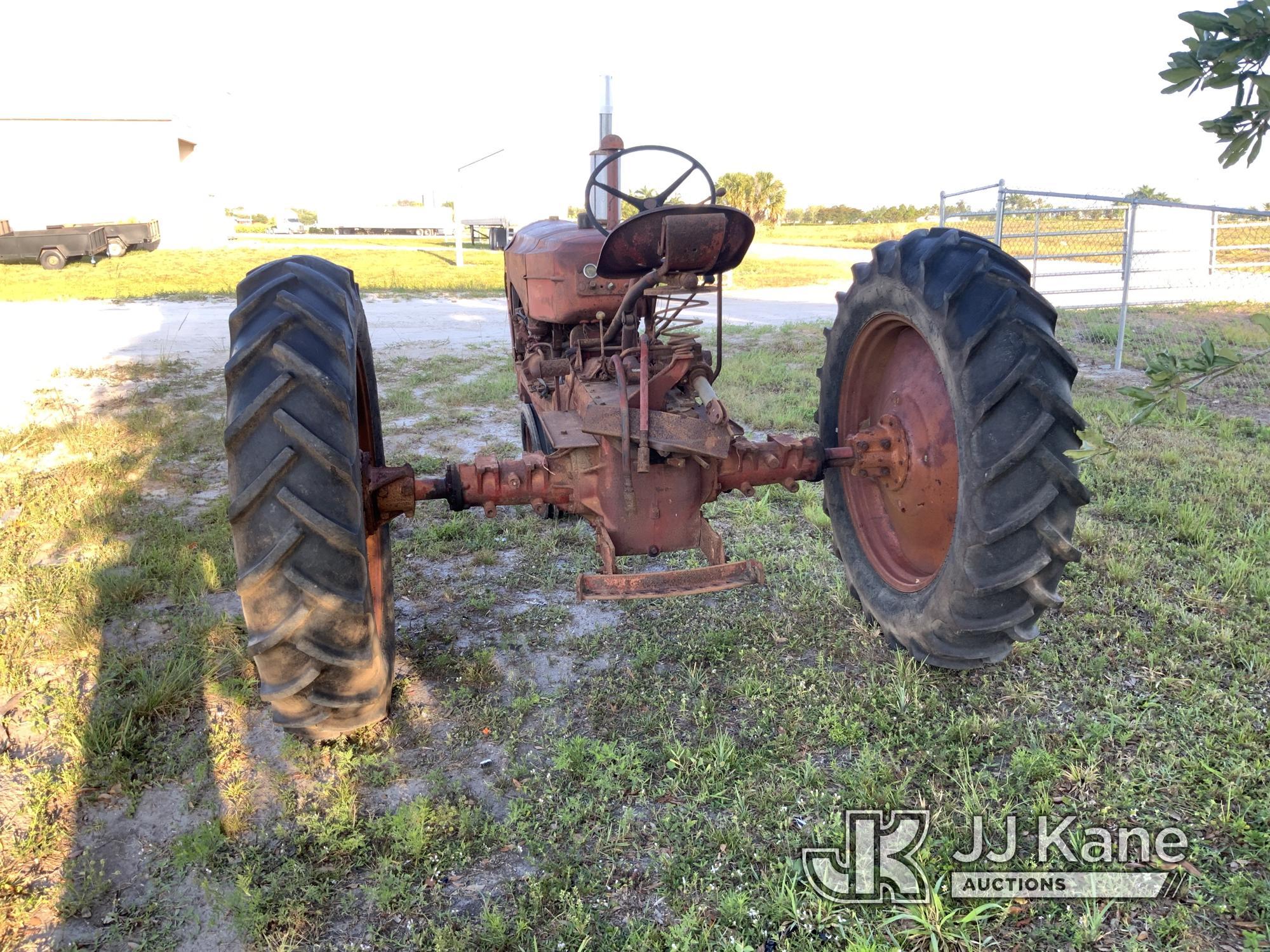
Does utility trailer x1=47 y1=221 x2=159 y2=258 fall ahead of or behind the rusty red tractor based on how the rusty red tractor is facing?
ahead

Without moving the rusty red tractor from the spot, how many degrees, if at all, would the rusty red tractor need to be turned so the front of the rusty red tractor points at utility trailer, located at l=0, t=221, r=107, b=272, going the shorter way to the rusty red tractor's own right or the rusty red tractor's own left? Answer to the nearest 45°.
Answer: approximately 45° to the rusty red tractor's own left

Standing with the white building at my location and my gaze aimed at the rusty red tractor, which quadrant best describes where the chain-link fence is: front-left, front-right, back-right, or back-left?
front-left

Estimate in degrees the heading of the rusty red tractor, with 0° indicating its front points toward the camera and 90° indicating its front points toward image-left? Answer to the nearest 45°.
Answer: approximately 180°

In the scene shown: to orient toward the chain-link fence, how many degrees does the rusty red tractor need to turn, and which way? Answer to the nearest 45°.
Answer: approximately 45° to its right

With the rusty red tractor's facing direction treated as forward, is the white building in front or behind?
in front
